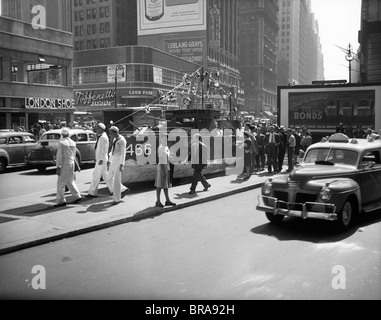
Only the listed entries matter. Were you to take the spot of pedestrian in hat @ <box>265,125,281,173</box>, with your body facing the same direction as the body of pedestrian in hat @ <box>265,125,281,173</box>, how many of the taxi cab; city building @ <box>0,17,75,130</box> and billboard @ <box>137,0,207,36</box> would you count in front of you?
1

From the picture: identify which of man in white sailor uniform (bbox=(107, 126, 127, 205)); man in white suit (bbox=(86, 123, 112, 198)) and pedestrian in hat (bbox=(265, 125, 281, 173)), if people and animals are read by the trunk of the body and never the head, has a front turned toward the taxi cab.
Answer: the pedestrian in hat

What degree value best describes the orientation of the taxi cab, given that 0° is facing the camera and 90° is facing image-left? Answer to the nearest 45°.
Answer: approximately 45°

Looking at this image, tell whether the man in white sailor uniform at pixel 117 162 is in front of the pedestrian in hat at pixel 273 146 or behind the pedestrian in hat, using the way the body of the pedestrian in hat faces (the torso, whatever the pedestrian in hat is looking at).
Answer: in front

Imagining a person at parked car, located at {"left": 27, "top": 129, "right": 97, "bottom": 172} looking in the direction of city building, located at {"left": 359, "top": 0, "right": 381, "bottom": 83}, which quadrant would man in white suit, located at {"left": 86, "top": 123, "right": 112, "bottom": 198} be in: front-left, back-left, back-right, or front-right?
back-right

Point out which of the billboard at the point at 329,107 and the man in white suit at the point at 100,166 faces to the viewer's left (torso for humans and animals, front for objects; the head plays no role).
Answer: the man in white suit

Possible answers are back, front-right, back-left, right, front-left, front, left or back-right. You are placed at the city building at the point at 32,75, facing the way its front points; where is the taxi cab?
front-right

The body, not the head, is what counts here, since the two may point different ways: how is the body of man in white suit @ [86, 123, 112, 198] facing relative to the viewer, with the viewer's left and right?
facing to the left of the viewer

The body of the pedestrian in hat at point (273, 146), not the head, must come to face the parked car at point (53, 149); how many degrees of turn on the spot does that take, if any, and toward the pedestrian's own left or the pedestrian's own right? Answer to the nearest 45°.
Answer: approximately 90° to the pedestrian's own right
